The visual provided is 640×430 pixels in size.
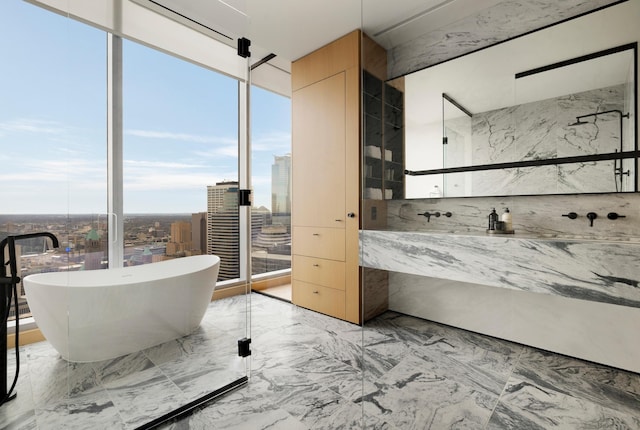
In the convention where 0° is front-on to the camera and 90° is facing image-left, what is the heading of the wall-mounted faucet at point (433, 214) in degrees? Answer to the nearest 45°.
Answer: approximately 45°

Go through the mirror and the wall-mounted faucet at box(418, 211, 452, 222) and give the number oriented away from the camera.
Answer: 0

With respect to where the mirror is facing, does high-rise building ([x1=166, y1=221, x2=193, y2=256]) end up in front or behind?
in front

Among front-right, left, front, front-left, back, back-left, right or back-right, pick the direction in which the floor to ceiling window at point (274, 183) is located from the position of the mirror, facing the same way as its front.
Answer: front-right

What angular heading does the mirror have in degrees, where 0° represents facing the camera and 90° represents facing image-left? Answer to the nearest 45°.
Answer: approximately 45°
